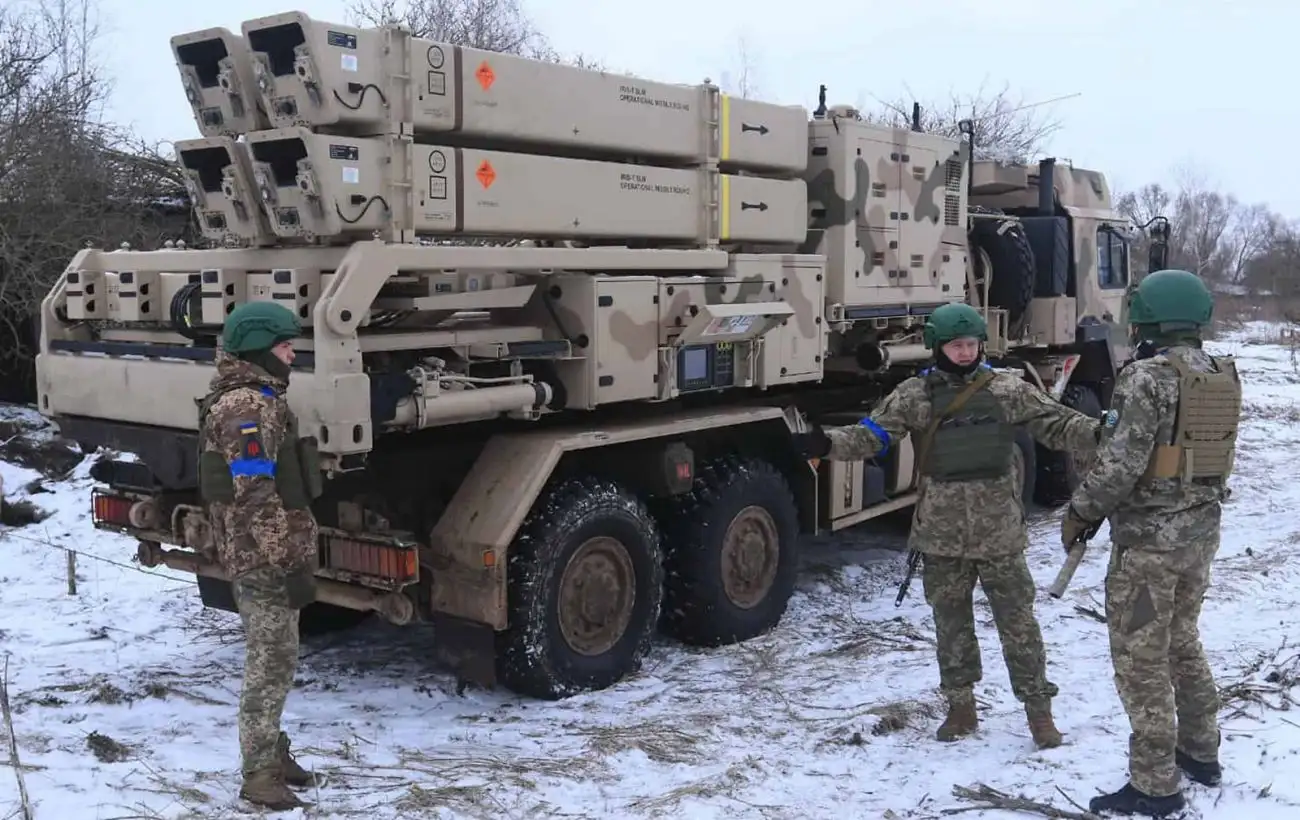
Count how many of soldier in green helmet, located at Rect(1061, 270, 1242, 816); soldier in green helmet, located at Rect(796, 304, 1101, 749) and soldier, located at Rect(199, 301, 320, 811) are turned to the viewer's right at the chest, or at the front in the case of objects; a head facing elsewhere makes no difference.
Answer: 1

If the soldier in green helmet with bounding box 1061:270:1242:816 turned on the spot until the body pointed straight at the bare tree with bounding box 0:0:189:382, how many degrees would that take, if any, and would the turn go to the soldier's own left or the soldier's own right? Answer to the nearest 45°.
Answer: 0° — they already face it

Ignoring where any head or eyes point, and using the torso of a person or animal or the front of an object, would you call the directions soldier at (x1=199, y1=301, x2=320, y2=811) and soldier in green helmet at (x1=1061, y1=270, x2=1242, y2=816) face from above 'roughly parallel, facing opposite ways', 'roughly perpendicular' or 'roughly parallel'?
roughly perpendicular

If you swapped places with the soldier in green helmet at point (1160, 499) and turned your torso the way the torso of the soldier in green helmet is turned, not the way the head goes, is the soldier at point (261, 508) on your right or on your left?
on your left

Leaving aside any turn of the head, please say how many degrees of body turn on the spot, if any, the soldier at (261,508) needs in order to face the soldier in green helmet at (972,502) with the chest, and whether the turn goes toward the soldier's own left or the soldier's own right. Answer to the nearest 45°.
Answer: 0° — they already face them

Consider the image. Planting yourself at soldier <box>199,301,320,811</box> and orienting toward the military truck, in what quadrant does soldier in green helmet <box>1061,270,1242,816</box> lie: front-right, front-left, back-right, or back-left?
front-right

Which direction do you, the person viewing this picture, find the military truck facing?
facing away from the viewer and to the right of the viewer

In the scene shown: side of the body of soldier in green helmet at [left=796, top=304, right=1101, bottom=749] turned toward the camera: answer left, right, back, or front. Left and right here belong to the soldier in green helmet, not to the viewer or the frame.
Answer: front

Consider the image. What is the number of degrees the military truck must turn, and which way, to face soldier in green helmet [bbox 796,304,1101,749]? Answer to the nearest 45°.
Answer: approximately 90° to its right

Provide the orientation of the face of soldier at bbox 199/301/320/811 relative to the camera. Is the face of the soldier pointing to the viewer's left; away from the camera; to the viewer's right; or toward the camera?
to the viewer's right

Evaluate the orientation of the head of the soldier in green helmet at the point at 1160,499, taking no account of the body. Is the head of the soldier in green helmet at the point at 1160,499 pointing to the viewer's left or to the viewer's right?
to the viewer's left

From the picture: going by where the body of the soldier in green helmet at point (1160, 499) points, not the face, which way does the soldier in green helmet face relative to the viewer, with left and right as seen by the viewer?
facing away from the viewer and to the left of the viewer

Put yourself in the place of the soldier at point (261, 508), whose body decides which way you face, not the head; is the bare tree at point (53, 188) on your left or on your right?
on your left

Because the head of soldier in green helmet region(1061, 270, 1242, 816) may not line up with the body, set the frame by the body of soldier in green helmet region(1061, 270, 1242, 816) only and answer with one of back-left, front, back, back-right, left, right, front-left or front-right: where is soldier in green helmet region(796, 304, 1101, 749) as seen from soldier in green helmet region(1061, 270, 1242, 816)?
front

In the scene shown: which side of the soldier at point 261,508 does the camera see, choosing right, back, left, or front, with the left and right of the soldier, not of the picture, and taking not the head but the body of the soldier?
right
